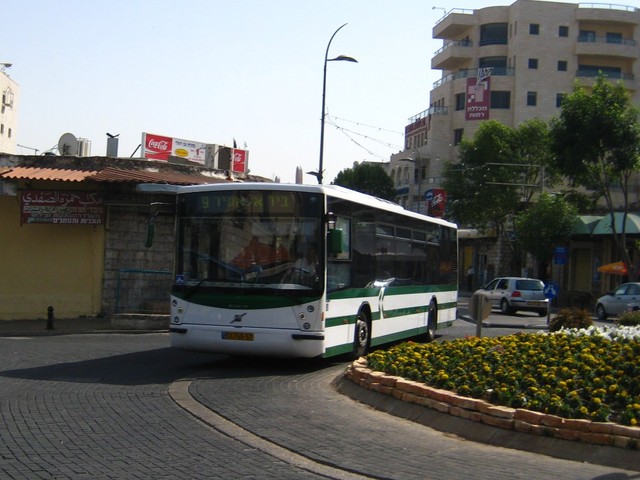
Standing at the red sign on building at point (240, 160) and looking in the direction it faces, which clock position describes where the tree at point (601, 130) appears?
The tree is roughly at 9 o'clock from the red sign on building.

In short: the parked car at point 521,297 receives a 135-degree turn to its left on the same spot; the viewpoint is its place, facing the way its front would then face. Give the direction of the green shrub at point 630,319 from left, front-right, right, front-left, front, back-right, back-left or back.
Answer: front

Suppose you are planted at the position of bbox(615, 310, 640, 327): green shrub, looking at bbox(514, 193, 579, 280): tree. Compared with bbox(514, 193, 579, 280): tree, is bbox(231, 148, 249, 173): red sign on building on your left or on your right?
left

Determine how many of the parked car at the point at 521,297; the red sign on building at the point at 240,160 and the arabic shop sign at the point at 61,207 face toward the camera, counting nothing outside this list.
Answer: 2

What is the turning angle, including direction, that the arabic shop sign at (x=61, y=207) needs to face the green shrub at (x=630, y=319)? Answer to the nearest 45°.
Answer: approximately 45° to its left

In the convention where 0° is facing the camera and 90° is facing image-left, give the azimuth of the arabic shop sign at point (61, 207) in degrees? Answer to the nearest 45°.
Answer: approximately 0°

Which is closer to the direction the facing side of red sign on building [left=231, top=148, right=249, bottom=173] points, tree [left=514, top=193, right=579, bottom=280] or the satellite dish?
the satellite dish
